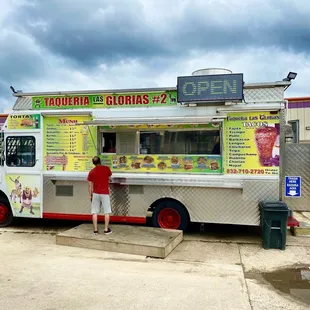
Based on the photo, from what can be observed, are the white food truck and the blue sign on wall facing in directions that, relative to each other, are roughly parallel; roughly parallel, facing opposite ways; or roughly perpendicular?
roughly perpendicular

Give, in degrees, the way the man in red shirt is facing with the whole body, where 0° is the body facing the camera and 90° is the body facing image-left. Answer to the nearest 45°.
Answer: approximately 180°

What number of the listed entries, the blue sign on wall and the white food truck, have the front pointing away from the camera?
0

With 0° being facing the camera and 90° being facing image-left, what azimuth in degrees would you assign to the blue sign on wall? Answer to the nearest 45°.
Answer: approximately 0°

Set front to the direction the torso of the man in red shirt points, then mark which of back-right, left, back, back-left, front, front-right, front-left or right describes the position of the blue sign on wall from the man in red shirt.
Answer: right

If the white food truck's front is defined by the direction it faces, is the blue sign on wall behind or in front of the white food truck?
behind

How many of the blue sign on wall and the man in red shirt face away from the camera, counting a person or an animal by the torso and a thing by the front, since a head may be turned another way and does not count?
1

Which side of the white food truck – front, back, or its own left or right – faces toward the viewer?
left

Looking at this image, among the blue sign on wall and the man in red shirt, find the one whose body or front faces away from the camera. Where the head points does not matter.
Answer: the man in red shirt

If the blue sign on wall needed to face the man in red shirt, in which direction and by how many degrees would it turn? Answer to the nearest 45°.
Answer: approximately 45° to its right
